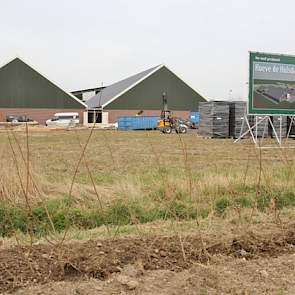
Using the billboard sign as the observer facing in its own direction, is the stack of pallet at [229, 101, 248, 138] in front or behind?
behind

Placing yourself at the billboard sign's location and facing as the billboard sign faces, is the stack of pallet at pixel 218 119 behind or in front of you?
behind

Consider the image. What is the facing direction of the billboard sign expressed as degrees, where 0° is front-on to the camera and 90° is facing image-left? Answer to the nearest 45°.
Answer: approximately 0°
